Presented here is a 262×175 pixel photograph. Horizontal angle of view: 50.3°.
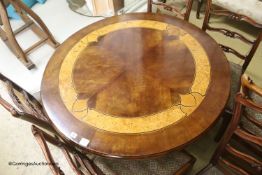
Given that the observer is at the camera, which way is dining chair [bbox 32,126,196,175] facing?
facing away from the viewer and to the right of the viewer

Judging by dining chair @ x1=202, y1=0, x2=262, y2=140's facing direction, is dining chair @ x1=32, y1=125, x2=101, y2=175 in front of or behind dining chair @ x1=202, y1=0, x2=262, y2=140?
in front

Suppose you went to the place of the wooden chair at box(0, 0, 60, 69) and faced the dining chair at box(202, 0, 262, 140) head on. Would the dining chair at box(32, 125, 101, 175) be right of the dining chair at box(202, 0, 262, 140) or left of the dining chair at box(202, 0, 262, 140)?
right

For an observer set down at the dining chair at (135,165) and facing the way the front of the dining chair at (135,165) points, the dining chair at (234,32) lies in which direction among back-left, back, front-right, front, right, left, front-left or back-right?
front

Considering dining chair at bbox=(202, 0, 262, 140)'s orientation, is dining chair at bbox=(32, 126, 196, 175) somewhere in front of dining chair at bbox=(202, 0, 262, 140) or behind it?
in front

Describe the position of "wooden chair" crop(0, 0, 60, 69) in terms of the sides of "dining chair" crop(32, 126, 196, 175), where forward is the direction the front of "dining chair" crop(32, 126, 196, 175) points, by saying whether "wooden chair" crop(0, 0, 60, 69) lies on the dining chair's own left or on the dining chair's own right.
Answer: on the dining chair's own left

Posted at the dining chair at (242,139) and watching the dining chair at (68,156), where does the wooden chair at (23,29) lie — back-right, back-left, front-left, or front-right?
front-right

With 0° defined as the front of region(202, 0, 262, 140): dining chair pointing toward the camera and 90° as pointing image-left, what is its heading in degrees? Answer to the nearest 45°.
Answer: approximately 45°
